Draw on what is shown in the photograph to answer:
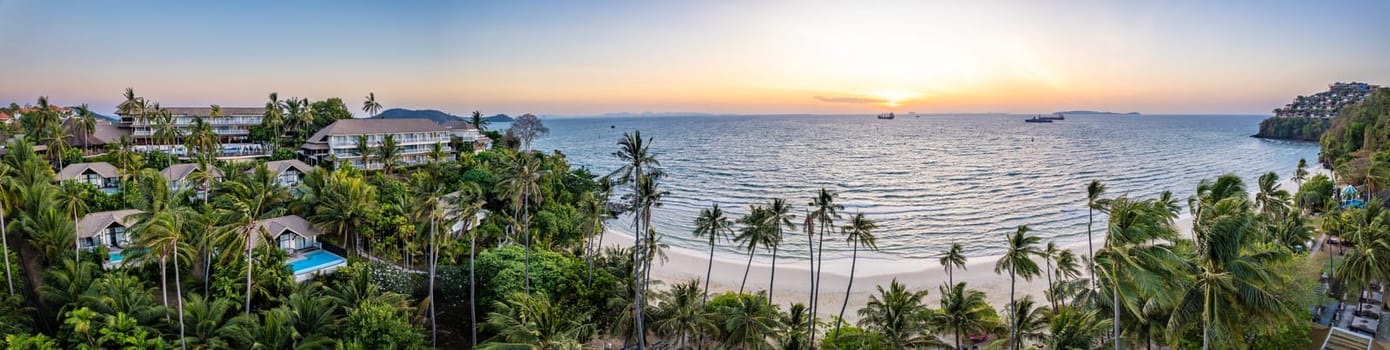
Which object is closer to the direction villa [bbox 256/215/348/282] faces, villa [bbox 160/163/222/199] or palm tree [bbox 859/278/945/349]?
the palm tree

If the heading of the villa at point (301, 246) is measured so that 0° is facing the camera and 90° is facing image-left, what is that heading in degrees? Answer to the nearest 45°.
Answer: approximately 315°

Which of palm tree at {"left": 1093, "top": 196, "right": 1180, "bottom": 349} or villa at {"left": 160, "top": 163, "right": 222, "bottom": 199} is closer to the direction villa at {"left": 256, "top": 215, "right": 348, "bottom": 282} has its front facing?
the palm tree

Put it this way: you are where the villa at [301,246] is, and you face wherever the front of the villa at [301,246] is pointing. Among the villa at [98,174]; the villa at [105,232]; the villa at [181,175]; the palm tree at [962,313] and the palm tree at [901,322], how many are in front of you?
2

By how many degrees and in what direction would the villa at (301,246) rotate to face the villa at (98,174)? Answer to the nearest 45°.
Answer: approximately 180°

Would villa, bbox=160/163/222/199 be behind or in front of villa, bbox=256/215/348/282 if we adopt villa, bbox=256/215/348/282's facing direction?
behind

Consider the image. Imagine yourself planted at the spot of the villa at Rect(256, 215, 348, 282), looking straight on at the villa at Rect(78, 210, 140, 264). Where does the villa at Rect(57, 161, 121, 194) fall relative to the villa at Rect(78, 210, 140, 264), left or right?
right

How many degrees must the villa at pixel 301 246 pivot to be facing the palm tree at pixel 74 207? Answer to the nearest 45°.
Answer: approximately 135° to its right
